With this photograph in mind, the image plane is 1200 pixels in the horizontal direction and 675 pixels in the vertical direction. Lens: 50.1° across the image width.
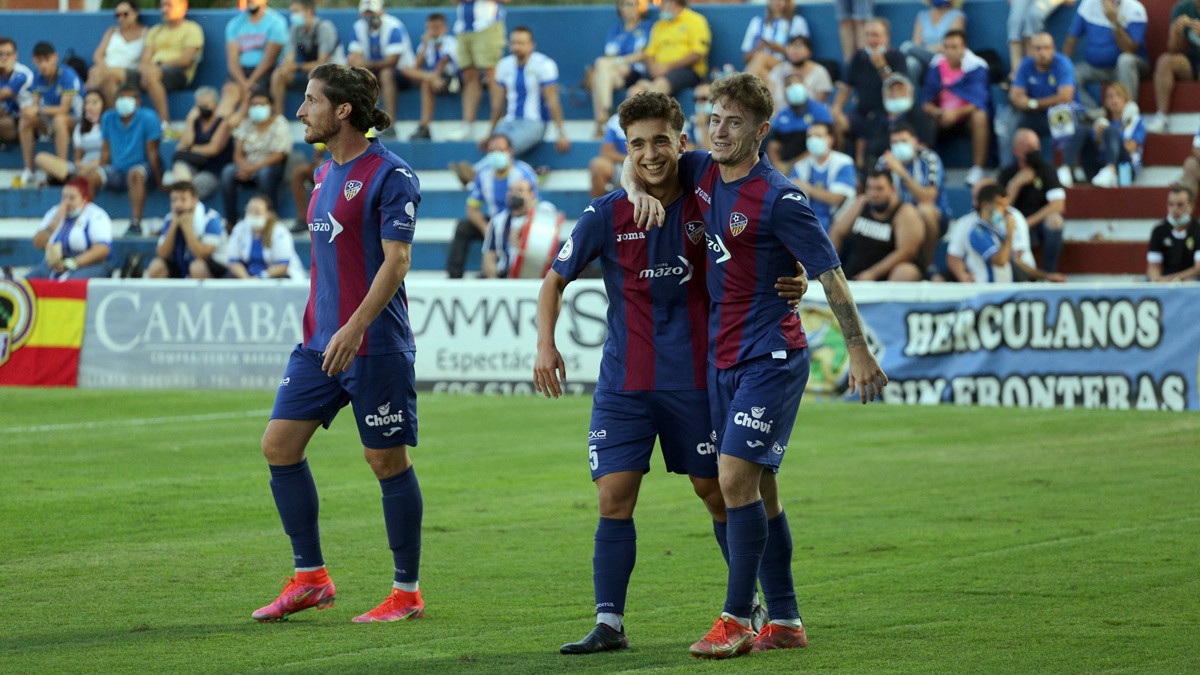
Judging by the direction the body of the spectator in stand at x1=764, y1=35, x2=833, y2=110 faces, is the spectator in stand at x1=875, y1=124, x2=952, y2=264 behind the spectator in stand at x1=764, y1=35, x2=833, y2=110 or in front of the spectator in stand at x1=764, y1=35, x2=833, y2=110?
in front

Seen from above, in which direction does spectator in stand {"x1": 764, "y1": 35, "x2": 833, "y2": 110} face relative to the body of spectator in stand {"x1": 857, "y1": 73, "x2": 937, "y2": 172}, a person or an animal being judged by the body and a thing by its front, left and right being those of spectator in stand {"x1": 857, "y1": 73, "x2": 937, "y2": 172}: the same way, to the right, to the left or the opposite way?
the same way

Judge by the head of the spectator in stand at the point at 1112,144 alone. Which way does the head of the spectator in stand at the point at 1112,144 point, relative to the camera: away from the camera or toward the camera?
toward the camera

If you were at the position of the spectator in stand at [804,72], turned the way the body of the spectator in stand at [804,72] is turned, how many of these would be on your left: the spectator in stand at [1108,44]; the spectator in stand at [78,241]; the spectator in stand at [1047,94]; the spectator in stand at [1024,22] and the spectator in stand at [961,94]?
4

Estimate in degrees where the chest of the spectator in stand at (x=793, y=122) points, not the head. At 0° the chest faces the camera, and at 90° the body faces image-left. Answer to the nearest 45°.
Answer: approximately 0°

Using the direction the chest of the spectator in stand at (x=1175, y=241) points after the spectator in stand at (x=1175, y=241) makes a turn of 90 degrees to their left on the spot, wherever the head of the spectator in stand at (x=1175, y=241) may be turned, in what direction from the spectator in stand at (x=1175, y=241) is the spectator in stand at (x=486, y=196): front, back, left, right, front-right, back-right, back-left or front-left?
back

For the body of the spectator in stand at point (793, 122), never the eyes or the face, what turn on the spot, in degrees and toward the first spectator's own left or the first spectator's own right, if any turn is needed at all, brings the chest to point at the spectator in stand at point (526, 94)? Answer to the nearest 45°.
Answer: approximately 135° to the first spectator's own right

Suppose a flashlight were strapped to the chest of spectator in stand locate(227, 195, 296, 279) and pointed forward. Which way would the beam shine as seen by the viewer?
toward the camera

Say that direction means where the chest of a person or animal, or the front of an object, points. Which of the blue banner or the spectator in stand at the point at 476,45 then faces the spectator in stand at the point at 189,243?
the spectator in stand at the point at 476,45

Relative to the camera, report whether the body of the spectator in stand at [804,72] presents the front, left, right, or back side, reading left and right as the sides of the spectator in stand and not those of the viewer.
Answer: front

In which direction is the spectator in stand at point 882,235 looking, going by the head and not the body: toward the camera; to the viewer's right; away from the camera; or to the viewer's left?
toward the camera

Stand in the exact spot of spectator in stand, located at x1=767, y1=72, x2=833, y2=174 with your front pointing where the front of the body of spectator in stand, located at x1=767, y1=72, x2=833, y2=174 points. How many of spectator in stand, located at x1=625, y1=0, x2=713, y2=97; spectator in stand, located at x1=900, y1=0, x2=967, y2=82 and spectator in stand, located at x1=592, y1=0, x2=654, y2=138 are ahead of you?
0

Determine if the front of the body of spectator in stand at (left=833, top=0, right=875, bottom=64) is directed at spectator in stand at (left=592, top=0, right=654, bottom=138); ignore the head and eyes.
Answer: no

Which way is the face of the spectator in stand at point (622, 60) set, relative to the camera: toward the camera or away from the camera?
toward the camera

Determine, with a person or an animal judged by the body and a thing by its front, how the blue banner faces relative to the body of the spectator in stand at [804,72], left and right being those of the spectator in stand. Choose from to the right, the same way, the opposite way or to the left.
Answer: the same way

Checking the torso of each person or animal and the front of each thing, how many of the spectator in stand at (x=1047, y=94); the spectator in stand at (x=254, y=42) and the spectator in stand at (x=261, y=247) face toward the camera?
3

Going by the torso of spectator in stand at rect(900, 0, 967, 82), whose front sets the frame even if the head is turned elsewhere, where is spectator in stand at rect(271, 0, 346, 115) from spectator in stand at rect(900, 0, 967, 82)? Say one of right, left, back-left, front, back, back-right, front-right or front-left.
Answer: front-right

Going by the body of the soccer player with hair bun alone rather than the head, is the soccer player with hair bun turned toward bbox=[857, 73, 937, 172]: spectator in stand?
no

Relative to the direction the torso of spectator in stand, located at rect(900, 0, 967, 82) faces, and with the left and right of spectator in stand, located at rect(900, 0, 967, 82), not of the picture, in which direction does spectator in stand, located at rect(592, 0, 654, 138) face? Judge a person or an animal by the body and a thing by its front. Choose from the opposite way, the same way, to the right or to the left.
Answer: the same way

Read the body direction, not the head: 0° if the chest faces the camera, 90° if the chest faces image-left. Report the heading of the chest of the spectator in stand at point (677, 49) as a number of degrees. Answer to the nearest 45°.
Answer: approximately 45°
